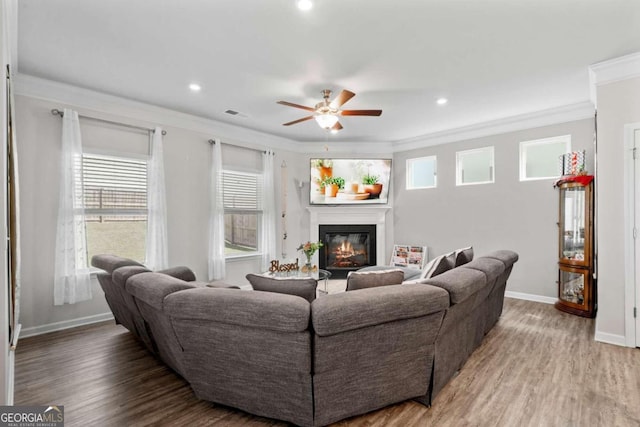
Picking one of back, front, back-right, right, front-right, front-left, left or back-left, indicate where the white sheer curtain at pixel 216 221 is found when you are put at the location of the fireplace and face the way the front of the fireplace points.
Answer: front-right

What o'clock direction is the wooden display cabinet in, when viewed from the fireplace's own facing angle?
The wooden display cabinet is roughly at 10 o'clock from the fireplace.

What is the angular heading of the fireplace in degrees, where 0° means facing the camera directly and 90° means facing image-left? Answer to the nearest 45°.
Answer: approximately 0°

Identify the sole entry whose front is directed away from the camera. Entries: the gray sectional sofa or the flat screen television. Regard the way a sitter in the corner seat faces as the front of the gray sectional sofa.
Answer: the gray sectional sofa

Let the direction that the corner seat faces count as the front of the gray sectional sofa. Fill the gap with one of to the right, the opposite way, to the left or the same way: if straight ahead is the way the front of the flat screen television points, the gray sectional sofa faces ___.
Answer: the opposite way

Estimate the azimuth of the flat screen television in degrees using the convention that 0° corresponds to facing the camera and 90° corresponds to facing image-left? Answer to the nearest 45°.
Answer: approximately 0°

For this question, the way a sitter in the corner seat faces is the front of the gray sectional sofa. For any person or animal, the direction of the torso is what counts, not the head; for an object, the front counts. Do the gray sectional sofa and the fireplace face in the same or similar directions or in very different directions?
very different directions

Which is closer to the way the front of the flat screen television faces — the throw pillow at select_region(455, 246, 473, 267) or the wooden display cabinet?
the throw pillow

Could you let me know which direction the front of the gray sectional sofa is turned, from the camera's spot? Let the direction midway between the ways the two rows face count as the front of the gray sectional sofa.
facing away from the viewer

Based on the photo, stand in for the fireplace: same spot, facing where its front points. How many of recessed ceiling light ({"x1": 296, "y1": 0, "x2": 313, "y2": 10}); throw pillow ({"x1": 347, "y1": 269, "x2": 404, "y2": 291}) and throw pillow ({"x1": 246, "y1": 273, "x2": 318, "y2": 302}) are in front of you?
3

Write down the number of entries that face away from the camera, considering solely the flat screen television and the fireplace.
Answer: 0

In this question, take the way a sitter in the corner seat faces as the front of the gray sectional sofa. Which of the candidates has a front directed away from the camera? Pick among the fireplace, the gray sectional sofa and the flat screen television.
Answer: the gray sectional sofa
